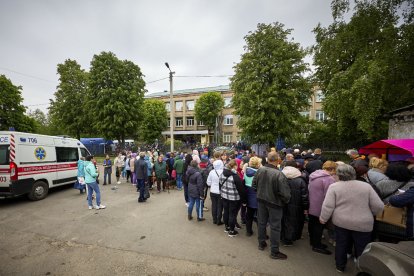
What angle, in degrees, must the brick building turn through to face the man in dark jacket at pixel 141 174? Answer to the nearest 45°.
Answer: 0° — it already faces them

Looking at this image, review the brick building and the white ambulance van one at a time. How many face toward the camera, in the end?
1

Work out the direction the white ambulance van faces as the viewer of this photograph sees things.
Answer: facing away from the viewer and to the right of the viewer

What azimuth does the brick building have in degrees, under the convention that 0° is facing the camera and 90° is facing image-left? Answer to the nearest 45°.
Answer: approximately 0°
